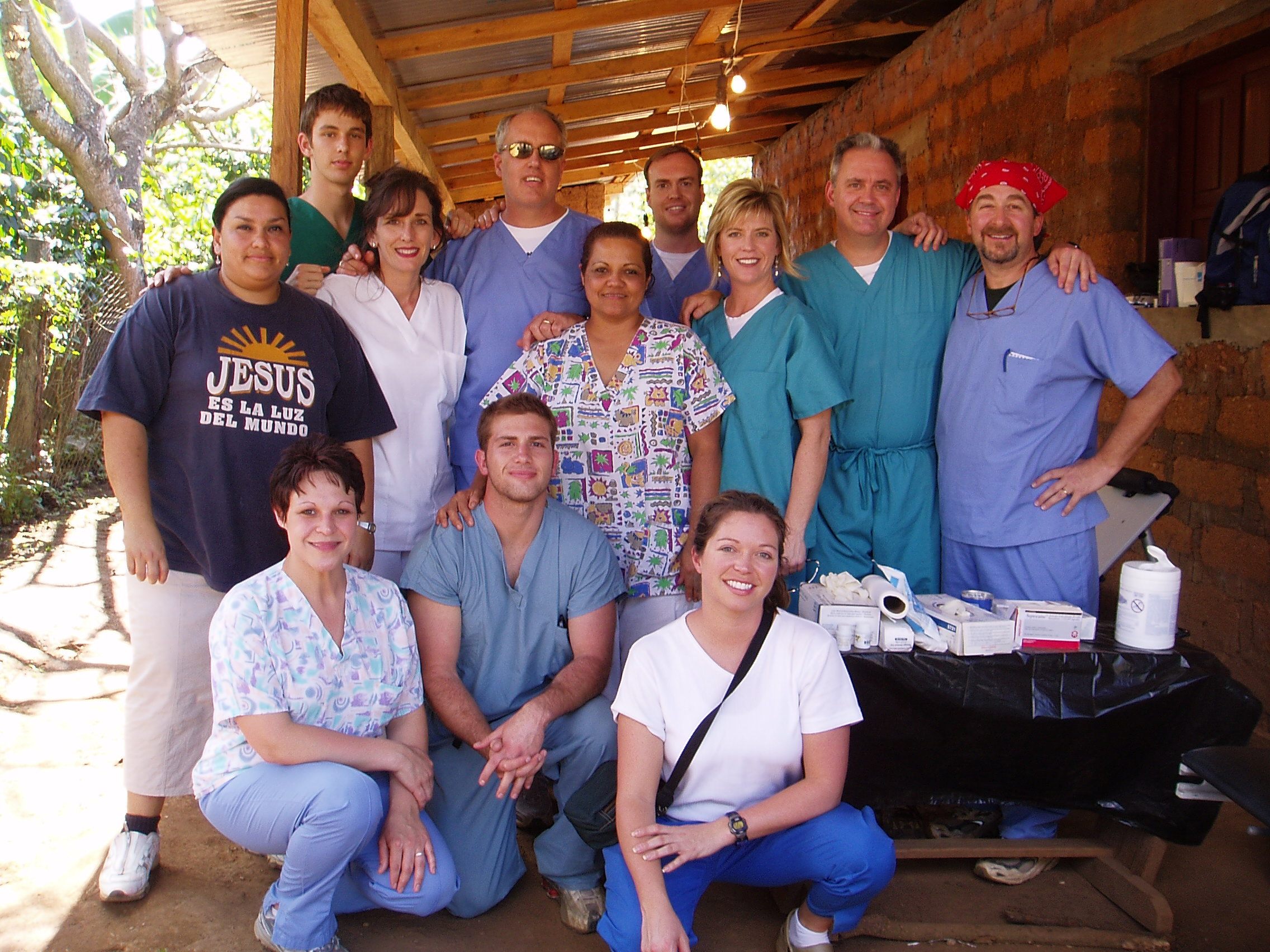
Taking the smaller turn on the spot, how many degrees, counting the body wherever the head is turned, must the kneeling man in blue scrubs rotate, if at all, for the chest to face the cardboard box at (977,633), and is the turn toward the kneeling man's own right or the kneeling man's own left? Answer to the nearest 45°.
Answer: approximately 90° to the kneeling man's own left

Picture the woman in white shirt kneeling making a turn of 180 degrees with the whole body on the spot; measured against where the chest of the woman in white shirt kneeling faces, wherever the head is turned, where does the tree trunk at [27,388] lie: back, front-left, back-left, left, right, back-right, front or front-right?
front-left

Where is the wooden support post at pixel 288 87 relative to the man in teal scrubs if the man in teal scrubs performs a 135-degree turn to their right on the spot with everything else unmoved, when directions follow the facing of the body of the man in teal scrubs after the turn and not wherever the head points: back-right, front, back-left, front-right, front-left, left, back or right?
front-left

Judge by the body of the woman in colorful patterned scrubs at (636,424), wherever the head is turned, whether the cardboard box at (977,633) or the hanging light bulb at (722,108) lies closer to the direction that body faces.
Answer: the cardboard box

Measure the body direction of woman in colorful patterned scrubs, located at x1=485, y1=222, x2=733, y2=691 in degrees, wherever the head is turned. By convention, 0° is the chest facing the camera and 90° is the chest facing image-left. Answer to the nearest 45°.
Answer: approximately 0°

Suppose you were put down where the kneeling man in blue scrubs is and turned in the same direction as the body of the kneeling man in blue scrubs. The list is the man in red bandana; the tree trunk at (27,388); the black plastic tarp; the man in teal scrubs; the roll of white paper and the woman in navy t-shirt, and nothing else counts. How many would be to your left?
4

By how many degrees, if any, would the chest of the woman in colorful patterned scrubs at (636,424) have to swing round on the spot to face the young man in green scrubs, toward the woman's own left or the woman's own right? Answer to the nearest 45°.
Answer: approximately 135° to the woman's own right

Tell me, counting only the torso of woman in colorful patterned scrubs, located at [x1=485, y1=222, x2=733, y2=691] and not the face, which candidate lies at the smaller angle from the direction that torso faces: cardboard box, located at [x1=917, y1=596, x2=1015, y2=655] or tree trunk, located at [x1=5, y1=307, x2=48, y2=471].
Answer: the cardboard box

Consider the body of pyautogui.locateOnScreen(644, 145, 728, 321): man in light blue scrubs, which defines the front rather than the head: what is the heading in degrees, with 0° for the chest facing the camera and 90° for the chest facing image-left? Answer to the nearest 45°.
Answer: approximately 0°

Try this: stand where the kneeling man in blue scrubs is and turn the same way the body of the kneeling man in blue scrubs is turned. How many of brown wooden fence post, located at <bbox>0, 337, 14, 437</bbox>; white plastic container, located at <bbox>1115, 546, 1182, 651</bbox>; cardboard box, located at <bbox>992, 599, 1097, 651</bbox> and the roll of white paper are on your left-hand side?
3
